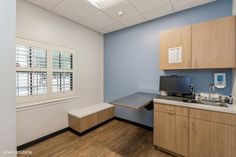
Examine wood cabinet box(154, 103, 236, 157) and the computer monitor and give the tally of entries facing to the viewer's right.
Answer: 0

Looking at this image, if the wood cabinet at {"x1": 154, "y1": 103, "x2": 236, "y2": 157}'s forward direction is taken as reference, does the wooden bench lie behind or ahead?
ahead

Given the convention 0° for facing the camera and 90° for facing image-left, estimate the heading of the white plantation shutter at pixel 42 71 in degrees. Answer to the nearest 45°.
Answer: approximately 315°

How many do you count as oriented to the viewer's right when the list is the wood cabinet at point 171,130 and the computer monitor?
0

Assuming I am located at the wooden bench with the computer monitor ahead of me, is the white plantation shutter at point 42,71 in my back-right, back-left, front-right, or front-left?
back-right

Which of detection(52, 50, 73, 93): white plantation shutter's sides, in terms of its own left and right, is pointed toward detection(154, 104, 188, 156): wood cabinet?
front

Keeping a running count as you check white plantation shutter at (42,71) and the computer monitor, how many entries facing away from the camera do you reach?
0

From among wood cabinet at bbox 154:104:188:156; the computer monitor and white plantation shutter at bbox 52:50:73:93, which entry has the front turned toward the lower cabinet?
the white plantation shutter

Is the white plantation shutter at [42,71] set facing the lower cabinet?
yes

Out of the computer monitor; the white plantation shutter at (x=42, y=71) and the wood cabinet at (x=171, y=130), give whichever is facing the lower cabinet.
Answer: the white plantation shutter

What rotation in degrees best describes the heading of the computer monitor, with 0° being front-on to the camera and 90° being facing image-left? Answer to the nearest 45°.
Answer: approximately 45°

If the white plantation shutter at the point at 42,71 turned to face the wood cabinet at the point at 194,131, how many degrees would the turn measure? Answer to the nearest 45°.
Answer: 0° — it already faces it
